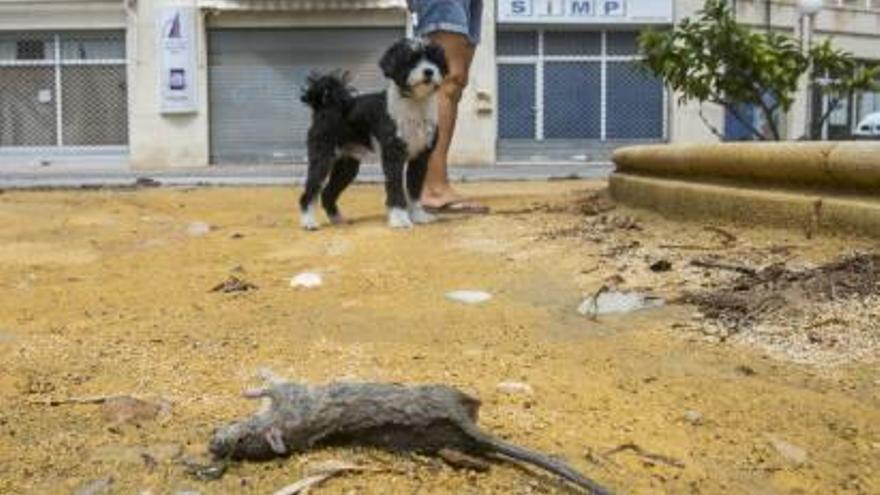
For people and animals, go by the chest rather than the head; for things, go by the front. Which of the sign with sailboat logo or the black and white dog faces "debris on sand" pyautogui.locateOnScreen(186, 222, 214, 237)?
the sign with sailboat logo

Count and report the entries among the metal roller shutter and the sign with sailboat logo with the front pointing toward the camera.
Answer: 2

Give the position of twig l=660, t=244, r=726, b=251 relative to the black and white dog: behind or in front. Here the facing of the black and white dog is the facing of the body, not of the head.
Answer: in front

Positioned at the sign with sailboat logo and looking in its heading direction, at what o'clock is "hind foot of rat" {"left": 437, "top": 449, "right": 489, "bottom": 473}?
The hind foot of rat is roughly at 12 o'clock from the sign with sailboat logo.

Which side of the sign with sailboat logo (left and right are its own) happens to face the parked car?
left

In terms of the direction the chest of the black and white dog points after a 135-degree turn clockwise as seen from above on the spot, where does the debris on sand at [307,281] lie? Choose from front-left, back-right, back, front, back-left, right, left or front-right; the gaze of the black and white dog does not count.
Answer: left

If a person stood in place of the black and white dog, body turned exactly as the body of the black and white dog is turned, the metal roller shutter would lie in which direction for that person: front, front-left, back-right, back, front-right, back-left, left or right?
back-left

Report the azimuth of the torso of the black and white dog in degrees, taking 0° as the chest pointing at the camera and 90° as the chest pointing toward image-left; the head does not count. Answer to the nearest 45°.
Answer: approximately 315°

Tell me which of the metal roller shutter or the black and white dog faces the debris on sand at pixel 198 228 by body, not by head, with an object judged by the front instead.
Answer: the metal roller shutter

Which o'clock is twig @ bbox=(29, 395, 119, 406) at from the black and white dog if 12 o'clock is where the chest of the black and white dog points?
The twig is roughly at 2 o'clock from the black and white dog.

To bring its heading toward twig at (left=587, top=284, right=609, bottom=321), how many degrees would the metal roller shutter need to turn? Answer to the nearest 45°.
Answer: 0° — it already faces it

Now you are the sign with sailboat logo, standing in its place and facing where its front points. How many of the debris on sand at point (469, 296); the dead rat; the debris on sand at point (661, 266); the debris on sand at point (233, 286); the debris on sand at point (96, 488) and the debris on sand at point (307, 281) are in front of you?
6

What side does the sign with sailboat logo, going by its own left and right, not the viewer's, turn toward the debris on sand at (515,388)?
front

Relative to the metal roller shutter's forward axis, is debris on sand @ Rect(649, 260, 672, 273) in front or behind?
in front
